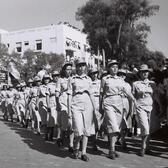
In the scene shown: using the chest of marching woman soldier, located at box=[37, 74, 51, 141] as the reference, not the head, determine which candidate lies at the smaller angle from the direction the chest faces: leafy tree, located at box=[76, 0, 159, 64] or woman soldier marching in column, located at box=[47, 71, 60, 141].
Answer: the woman soldier marching in column

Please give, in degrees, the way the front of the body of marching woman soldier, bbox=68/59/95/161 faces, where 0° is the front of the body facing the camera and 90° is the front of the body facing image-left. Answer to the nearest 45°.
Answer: approximately 0°

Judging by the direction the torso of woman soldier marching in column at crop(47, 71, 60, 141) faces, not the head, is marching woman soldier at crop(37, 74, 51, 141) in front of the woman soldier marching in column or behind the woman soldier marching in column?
behind

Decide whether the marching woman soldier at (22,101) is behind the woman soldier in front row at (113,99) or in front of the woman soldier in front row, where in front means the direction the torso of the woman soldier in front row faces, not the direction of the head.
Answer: behind

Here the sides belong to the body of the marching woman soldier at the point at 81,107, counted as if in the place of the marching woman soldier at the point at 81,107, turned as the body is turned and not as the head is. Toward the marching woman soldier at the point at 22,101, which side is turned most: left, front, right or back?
back

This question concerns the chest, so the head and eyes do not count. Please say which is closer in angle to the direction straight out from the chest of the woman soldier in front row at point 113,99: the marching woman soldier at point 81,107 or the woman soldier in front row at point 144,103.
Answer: the woman soldier in front row

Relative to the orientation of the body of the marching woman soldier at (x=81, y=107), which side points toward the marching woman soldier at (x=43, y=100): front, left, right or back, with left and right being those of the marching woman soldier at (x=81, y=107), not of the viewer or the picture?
back

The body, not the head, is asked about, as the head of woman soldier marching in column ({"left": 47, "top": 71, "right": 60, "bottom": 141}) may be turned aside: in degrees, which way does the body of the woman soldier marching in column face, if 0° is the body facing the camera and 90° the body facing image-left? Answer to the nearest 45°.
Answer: approximately 315°

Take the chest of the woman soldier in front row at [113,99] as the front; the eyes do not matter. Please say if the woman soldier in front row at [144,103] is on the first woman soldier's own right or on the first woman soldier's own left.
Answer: on the first woman soldier's own left

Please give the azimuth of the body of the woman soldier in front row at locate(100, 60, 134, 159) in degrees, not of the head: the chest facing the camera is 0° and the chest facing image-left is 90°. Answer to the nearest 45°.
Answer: approximately 315°
